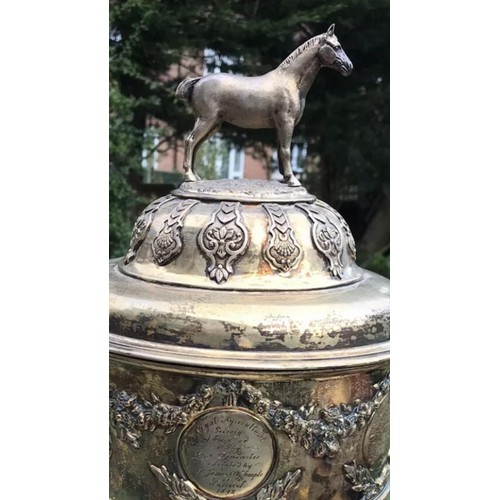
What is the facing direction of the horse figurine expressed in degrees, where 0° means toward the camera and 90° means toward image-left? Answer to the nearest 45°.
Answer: approximately 270°
